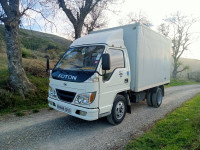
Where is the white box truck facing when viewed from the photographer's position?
facing the viewer and to the left of the viewer
